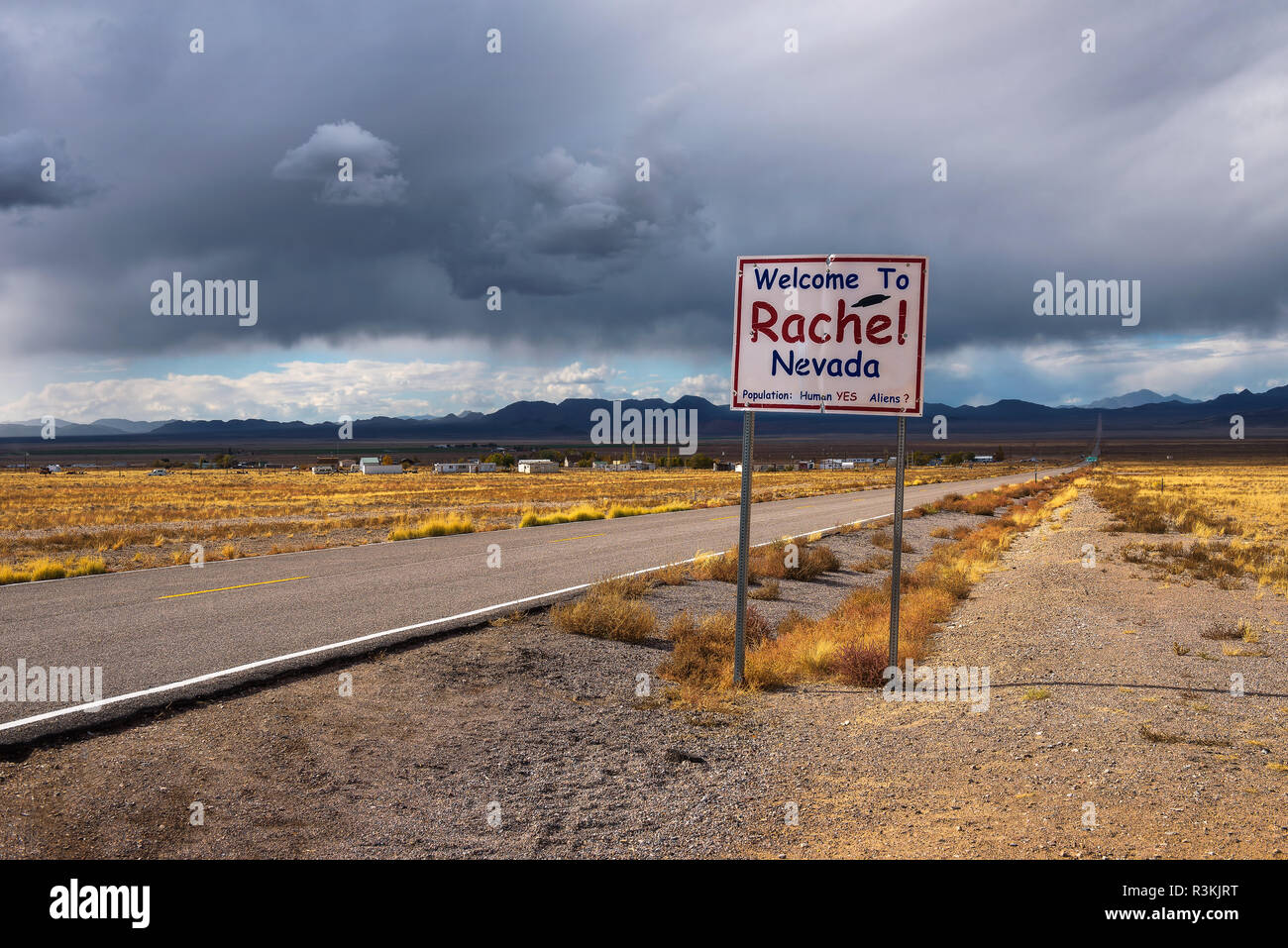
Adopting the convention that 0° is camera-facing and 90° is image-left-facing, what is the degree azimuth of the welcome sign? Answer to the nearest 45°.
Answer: approximately 0°
